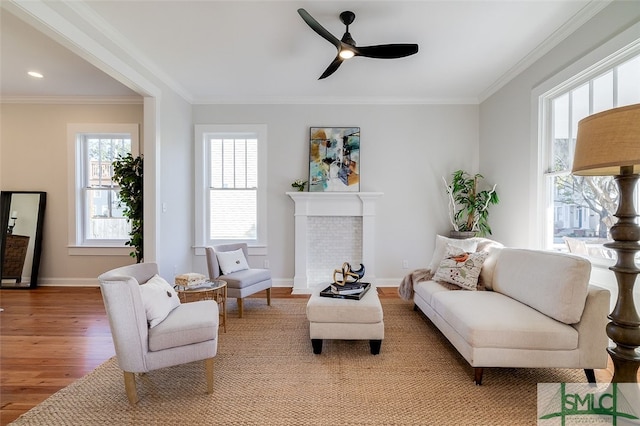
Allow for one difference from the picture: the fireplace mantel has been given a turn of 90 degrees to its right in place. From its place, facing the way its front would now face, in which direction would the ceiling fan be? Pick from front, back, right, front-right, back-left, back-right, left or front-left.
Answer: left

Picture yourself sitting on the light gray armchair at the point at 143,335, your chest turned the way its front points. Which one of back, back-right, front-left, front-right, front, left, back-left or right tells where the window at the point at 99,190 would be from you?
left

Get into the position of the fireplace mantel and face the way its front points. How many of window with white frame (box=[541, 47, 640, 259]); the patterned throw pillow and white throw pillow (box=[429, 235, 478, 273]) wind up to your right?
0

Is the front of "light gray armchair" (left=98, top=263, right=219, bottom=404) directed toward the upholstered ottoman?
yes

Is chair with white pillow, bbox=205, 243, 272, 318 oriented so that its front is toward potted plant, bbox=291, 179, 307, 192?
no

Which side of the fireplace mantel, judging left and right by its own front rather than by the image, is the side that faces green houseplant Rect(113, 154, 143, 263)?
right

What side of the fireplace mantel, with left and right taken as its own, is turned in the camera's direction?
front

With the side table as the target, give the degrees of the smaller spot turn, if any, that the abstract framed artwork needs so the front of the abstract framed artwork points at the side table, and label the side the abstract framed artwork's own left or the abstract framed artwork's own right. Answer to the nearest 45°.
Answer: approximately 45° to the abstract framed artwork's own right

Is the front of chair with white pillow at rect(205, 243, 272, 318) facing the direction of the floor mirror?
no

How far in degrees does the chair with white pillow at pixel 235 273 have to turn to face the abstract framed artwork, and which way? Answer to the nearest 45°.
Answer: approximately 90° to its left

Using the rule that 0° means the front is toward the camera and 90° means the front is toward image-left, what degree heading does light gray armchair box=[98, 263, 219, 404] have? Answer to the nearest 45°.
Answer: approximately 270°

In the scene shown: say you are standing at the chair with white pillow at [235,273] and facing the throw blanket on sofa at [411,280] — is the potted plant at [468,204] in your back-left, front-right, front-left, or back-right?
front-left

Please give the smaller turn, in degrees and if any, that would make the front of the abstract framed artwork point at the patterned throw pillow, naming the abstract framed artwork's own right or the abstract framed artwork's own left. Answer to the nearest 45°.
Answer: approximately 45° to the abstract framed artwork's own left

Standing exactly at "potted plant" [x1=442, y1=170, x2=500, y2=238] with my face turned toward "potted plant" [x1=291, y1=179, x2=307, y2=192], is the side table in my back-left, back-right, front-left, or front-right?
front-left

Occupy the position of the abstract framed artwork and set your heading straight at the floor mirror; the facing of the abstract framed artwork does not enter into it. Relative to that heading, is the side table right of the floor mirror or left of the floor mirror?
left

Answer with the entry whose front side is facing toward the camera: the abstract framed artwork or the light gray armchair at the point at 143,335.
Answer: the abstract framed artwork

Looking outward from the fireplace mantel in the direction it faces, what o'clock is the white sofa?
The white sofa is roughly at 11 o'clock from the fireplace mantel.
